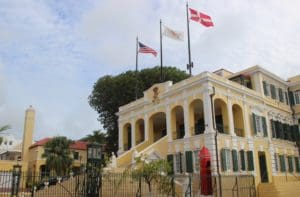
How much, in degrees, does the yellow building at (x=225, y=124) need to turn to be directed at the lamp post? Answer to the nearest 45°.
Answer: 0° — it already faces it

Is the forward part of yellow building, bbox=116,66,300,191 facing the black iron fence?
yes

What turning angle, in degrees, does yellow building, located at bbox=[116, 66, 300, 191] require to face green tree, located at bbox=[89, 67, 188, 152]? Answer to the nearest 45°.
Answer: approximately 90° to its right

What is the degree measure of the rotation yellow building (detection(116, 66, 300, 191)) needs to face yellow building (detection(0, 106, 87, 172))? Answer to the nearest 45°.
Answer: approximately 90° to its right

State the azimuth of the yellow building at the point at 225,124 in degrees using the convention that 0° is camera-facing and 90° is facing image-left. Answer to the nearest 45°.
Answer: approximately 45°

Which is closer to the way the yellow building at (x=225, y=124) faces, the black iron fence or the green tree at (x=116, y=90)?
the black iron fence

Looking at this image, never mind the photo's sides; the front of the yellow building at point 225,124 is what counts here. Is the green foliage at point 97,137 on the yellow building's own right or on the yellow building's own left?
on the yellow building's own right

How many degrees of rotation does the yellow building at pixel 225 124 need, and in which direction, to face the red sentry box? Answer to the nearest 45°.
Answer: approximately 45° to its left
